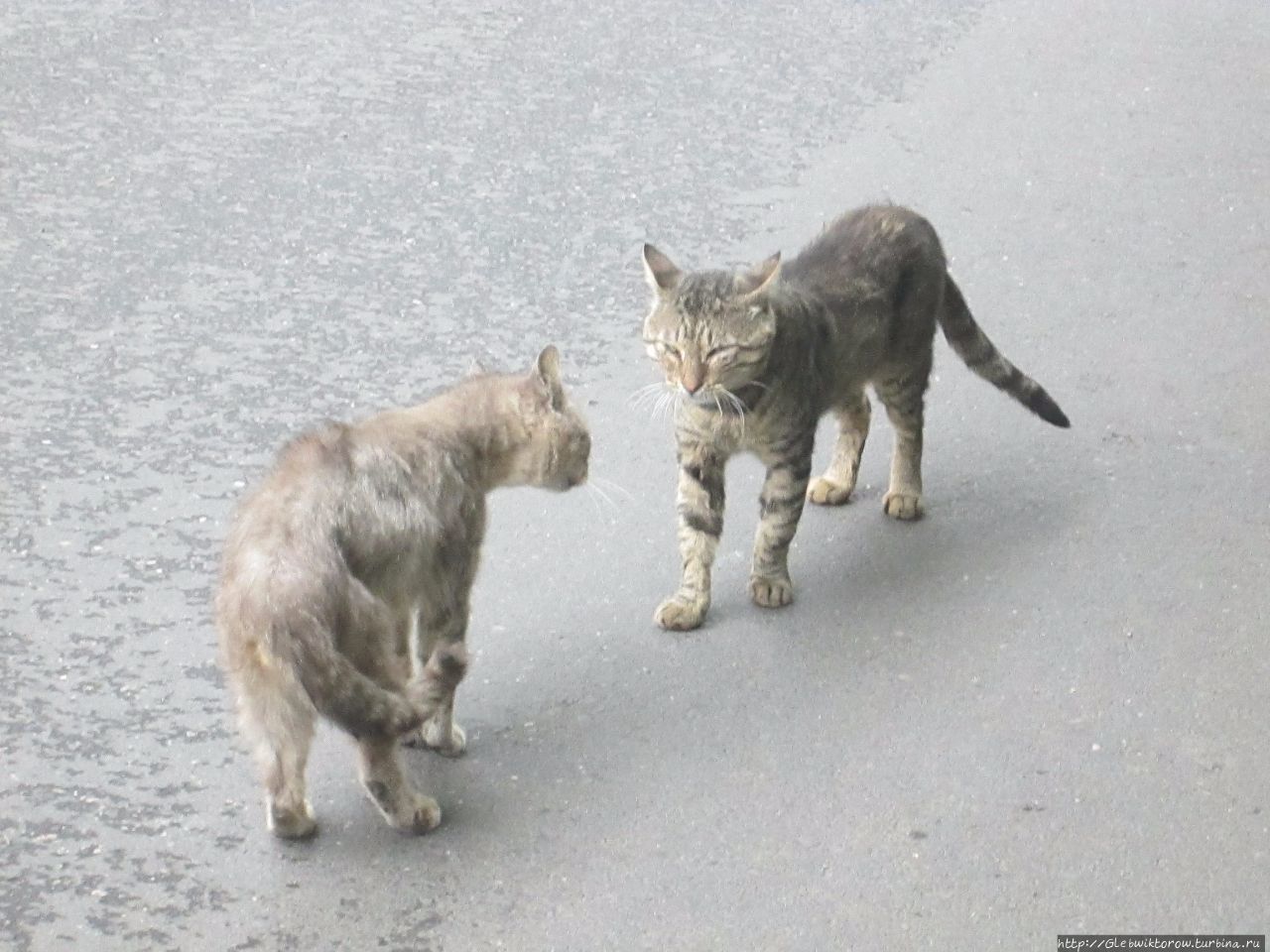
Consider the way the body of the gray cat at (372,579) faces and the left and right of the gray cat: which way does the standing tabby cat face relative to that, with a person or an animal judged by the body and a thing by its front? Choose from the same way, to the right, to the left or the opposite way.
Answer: the opposite way

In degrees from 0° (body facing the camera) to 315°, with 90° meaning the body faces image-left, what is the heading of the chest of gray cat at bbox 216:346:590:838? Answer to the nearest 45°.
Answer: approximately 225°

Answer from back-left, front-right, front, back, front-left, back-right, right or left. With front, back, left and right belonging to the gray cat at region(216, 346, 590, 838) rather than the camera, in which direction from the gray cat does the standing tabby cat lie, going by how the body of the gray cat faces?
front

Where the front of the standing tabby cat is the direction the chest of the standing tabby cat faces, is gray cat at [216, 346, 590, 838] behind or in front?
in front
